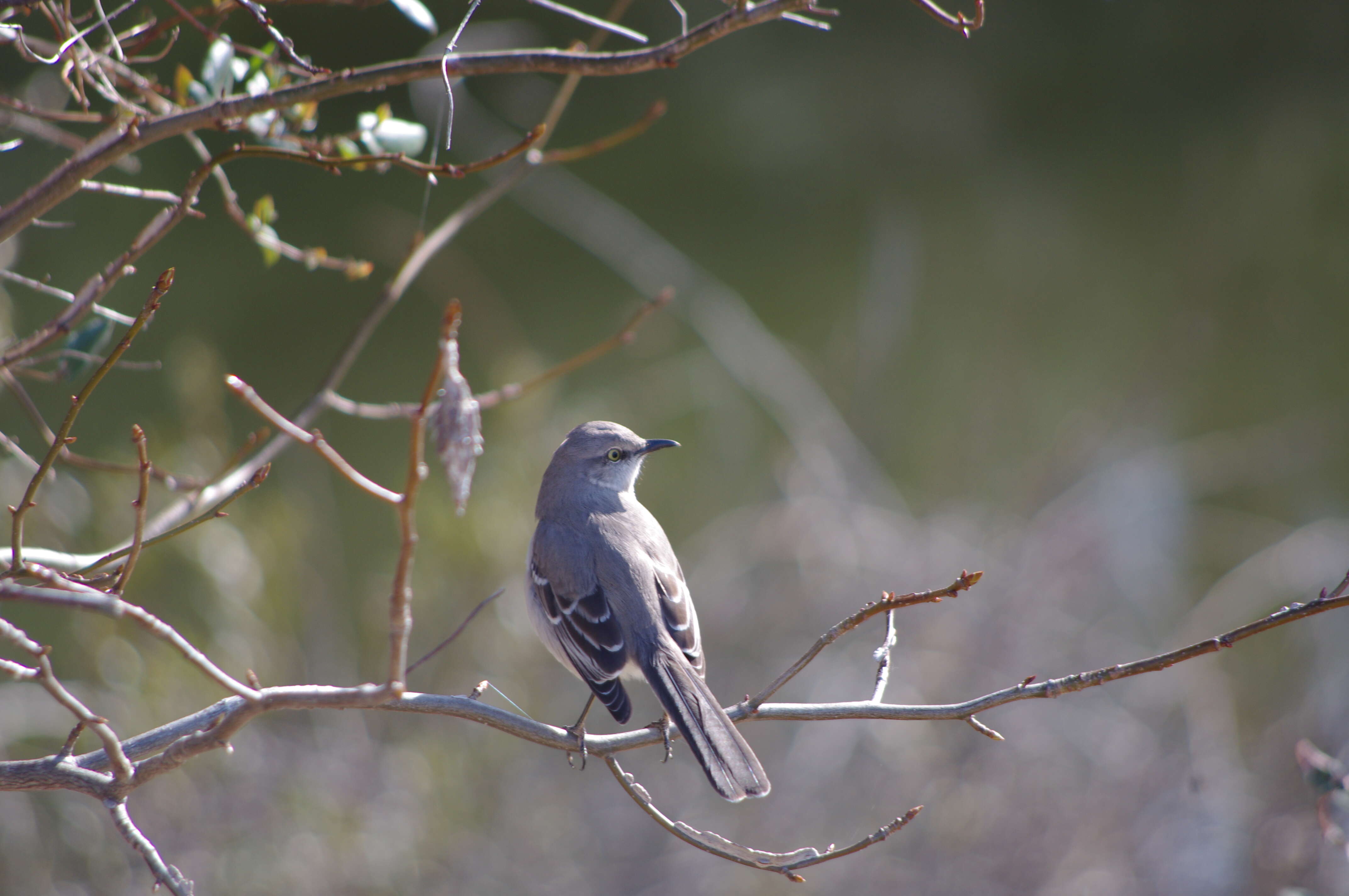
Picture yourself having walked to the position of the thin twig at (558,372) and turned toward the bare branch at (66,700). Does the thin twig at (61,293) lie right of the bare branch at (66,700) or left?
right

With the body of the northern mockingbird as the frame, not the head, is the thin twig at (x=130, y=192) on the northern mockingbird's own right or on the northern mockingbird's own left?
on the northern mockingbird's own left

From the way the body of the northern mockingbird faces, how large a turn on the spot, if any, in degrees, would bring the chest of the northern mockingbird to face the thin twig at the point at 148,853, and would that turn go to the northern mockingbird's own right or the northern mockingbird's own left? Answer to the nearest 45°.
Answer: approximately 135° to the northern mockingbird's own left

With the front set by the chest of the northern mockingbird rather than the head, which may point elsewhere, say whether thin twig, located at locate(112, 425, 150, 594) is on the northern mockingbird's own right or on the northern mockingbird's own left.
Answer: on the northern mockingbird's own left

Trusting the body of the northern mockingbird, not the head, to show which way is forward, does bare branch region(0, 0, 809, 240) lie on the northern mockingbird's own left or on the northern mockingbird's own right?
on the northern mockingbird's own left

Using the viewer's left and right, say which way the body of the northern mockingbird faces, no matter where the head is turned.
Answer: facing away from the viewer and to the left of the viewer

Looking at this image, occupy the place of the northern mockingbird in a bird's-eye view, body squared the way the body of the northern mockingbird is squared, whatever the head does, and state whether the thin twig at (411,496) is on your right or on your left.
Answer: on your left
